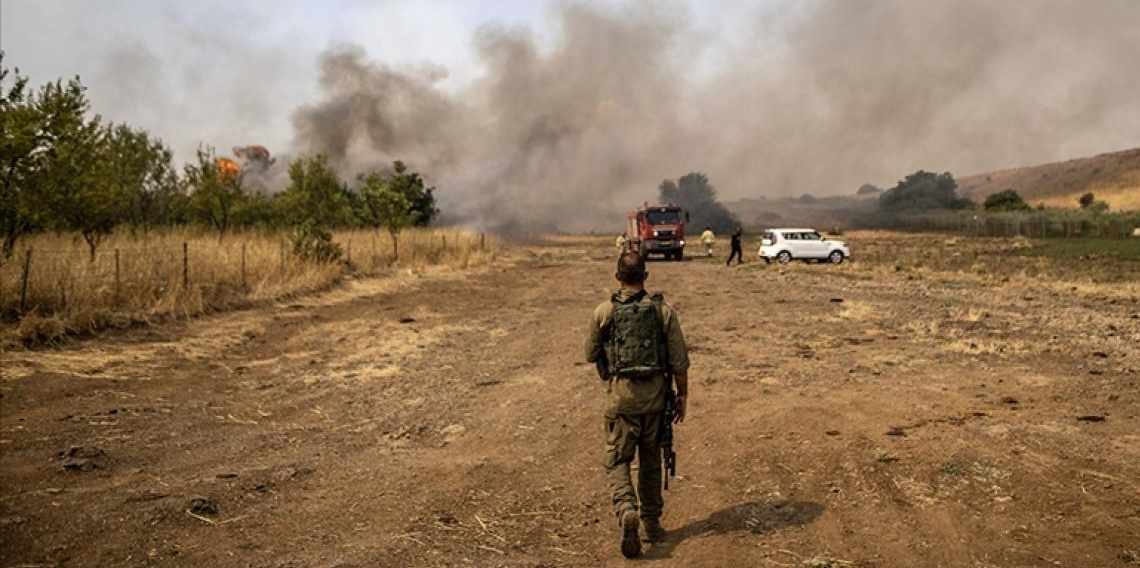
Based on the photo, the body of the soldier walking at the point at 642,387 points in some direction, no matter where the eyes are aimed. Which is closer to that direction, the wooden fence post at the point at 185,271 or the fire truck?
the fire truck

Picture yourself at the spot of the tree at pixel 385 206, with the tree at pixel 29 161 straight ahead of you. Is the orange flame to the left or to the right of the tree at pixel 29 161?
right

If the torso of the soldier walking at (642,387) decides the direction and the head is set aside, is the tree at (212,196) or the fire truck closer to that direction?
the fire truck

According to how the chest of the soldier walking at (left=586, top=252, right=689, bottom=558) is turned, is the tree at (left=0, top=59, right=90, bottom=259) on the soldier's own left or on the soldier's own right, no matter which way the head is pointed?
on the soldier's own left

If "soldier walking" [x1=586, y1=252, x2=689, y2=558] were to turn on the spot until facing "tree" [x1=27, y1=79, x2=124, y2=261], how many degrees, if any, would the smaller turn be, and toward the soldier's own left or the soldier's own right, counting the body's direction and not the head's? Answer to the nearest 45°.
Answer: approximately 45° to the soldier's own left

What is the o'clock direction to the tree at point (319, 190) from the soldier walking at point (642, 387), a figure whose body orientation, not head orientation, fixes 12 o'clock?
The tree is roughly at 11 o'clock from the soldier walking.

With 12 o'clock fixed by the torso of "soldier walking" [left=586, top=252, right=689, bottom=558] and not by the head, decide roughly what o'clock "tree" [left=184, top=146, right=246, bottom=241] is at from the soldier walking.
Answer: The tree is roughly at 11 o'clock from the soldier walking.

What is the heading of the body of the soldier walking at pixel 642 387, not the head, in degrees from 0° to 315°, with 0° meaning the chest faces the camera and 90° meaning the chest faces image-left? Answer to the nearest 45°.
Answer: approximately 180°

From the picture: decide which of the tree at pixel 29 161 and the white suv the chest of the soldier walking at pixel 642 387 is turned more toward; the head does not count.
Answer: the white suv

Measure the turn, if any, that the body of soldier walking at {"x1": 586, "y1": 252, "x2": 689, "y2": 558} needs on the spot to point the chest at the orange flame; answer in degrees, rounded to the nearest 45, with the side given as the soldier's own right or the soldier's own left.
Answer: approximately 45° to the soldier's own left

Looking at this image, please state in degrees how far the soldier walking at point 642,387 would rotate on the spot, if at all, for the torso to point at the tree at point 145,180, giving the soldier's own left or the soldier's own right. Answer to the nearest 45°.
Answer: approximately 45° to the soldier's own left
